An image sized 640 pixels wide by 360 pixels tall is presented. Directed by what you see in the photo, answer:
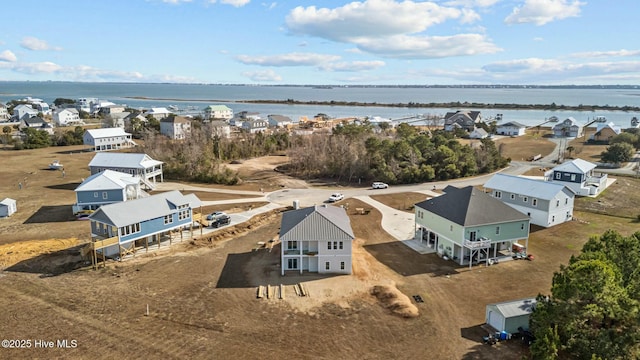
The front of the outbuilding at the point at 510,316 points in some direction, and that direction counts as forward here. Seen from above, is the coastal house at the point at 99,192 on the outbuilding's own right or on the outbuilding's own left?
on the outbuilding's own right

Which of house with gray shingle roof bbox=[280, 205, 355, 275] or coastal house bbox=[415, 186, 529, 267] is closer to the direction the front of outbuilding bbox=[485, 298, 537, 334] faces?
the house with gray shingle roof

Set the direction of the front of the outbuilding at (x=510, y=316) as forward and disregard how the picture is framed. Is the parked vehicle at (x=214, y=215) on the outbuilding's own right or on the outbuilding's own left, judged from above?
on the outbuilding's own right

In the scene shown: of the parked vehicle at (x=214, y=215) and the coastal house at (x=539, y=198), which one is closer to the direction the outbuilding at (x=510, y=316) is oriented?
the parked vehicle

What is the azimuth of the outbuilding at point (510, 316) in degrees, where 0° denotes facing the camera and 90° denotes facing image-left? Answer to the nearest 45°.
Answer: approximately 45°

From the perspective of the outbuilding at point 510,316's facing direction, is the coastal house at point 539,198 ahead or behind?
behind

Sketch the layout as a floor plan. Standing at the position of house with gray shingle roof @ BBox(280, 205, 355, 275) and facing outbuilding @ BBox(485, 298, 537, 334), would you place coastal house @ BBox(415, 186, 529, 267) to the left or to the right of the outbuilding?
left

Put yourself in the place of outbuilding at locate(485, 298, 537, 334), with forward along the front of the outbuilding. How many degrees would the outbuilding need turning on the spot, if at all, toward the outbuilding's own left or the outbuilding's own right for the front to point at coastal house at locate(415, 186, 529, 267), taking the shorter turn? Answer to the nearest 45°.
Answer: approximately 135° to the outbuilding's own right
